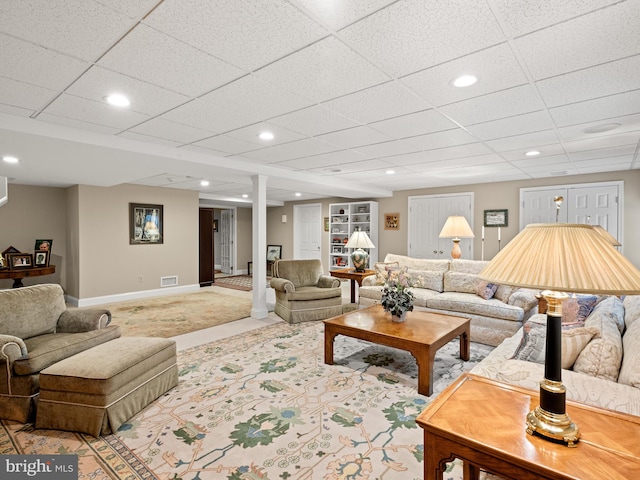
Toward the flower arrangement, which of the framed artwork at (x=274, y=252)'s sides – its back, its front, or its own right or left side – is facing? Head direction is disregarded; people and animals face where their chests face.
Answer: front

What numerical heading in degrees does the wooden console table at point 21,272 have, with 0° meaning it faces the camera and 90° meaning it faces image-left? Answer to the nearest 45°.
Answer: approximately 315°

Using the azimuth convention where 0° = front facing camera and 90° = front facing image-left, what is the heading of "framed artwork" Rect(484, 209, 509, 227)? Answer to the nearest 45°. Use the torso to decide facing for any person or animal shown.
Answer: approximately 0°

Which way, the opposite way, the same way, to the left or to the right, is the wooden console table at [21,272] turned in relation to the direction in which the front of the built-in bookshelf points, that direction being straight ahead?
to the left

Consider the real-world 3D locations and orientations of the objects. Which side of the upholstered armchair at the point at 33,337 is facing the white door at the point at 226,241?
left

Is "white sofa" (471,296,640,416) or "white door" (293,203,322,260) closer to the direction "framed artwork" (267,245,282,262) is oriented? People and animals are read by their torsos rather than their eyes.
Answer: the white sofa

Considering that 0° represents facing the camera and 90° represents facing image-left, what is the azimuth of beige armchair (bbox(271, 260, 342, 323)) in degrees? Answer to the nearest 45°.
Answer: approximately 315°

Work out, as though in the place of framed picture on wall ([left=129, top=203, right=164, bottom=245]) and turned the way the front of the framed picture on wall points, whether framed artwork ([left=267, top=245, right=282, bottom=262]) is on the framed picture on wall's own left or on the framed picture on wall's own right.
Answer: on the framed picture on wall's own left

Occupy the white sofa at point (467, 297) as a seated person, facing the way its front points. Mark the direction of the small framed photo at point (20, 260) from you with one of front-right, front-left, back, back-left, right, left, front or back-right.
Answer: right

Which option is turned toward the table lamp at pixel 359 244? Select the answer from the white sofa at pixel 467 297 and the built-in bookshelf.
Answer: the built-in bookshelf

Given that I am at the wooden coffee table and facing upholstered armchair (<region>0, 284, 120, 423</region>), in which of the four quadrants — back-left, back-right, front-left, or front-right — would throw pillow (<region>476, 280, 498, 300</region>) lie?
back-right

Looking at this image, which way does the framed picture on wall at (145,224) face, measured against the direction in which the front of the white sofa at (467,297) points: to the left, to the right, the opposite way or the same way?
to the left
